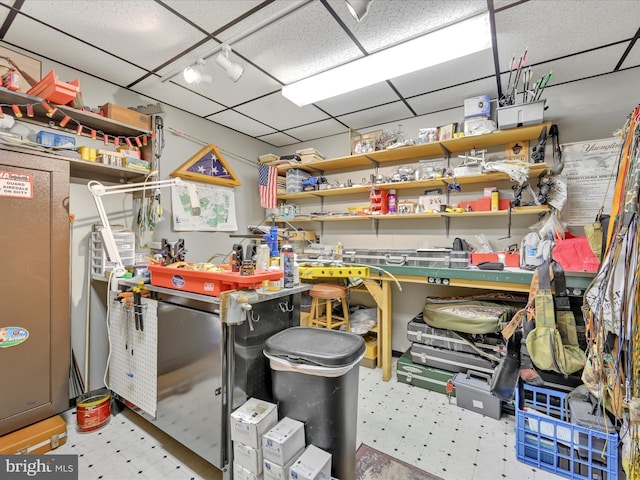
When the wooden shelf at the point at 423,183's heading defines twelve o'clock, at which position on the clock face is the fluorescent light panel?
The fluorescent light panel is roughly at 11 o'clock from the wooden shelf.

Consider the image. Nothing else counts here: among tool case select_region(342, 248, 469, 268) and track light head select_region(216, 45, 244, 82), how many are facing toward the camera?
1

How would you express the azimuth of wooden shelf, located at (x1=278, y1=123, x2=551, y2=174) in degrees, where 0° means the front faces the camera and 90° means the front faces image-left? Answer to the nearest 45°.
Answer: approximately 45°
